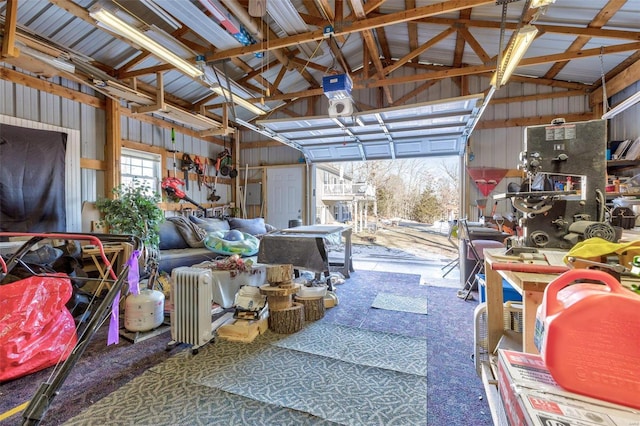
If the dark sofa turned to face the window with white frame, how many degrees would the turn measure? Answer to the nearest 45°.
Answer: approximately 180°

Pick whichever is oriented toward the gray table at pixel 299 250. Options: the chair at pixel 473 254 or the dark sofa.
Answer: the dark sofa

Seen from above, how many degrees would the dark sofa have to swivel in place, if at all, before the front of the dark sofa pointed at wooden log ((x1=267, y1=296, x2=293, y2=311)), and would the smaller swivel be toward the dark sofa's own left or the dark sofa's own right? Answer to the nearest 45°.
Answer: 0° — it already faces it

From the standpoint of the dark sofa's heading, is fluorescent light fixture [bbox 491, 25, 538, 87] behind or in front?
in front

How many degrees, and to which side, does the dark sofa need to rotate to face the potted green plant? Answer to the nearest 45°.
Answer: approximately 90° to its right

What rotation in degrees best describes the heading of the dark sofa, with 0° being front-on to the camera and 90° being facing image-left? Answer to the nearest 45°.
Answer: approximately 315°

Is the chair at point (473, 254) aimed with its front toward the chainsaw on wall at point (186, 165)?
no

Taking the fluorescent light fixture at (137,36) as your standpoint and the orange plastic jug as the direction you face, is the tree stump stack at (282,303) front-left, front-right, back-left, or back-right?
front-left

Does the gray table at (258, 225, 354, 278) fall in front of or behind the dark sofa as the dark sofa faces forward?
in front

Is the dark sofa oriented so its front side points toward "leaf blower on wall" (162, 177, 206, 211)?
no

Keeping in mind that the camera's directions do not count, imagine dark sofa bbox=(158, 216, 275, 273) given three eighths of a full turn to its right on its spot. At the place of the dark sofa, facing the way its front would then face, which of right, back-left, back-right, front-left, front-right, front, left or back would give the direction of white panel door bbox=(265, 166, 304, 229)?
back-right
